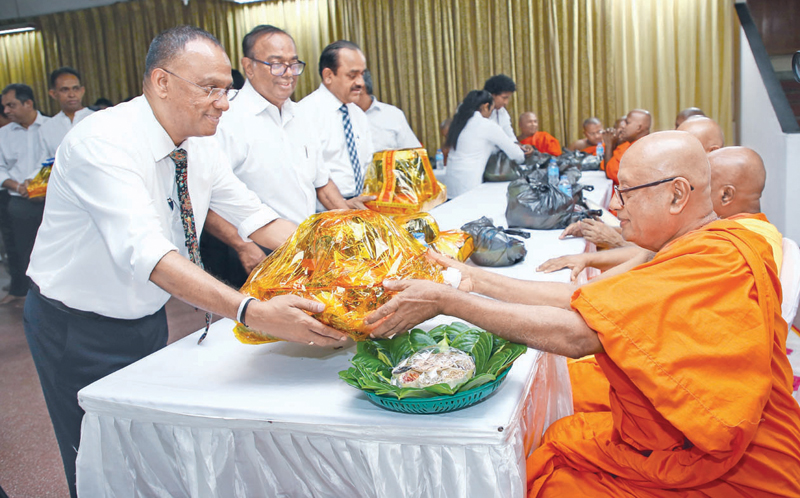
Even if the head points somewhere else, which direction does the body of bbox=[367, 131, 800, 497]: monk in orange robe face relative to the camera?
to the viewer's left

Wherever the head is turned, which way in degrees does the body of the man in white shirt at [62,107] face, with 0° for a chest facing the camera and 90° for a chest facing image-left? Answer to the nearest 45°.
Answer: approximately 315°

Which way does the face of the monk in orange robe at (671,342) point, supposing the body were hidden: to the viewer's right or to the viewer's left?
to the viewer's left

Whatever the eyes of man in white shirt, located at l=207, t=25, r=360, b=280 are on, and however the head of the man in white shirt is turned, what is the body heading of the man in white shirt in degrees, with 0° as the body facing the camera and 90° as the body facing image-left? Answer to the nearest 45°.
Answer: approximately 315°
